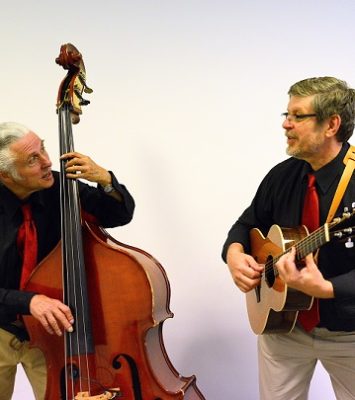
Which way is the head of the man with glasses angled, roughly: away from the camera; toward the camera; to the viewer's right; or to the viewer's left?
to the viewer's left

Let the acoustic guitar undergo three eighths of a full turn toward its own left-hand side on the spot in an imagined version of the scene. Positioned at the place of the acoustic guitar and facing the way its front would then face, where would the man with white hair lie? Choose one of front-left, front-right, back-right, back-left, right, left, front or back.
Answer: back

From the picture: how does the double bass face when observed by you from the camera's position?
facing the viewer and to the left of the viewer
